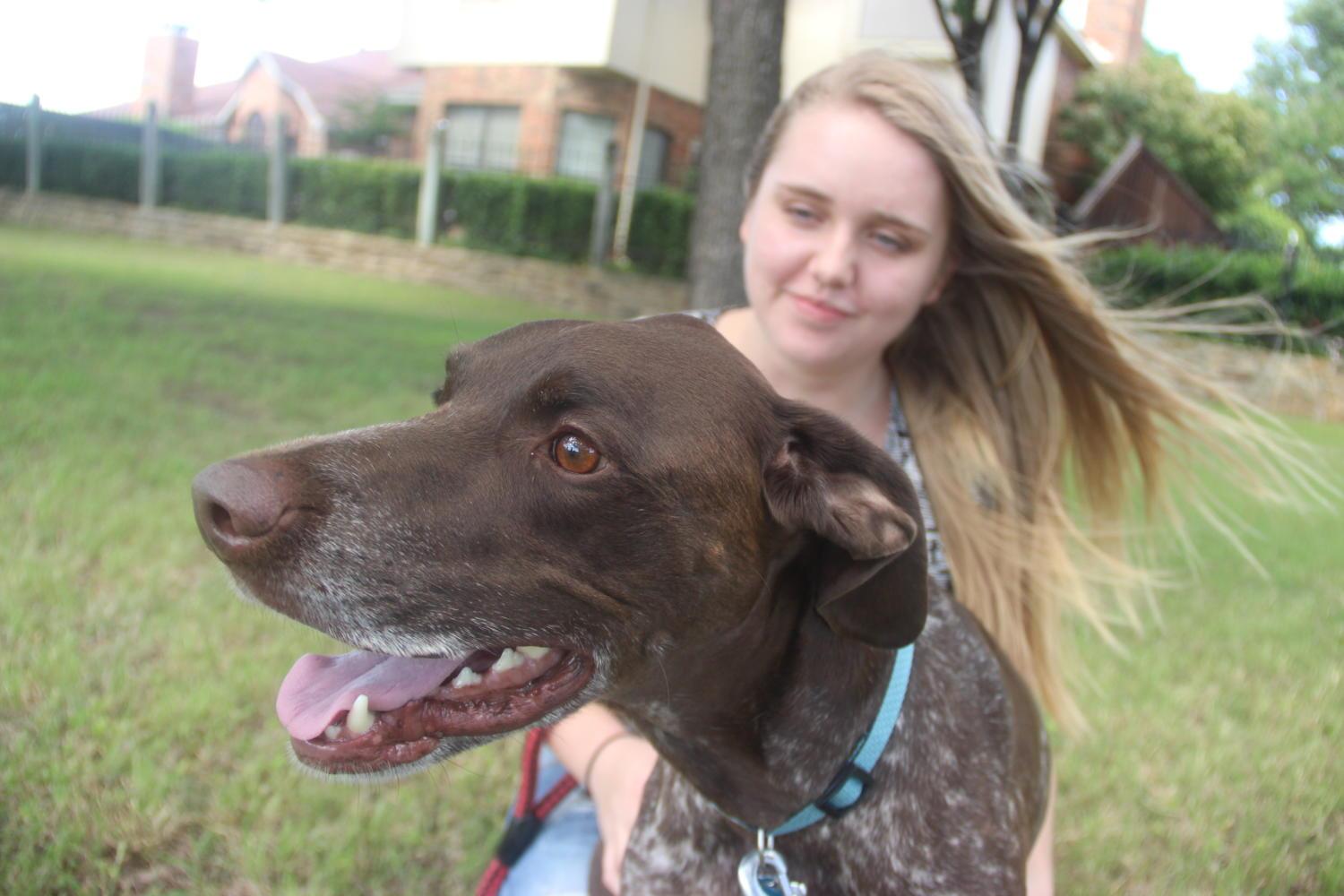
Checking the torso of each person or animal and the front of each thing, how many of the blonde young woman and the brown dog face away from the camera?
0

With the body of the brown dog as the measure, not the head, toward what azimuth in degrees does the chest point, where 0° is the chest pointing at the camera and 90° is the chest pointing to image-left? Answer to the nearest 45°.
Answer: approximately 45°

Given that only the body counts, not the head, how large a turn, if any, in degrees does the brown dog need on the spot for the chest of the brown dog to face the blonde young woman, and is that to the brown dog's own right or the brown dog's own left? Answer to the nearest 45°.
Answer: approximately 180°

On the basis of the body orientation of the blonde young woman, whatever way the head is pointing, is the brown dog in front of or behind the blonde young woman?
in front

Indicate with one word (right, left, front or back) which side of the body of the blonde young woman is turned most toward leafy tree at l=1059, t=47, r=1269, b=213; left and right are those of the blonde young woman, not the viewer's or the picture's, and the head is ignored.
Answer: back

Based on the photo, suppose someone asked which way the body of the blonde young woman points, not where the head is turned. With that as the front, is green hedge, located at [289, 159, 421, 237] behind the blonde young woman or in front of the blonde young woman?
behind

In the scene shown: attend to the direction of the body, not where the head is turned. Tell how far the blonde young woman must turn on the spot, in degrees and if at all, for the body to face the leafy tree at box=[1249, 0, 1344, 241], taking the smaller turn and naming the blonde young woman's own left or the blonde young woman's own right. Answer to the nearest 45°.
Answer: approximately 180°

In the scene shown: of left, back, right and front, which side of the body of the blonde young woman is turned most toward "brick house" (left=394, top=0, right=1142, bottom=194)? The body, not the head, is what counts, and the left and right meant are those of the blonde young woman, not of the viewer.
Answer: back

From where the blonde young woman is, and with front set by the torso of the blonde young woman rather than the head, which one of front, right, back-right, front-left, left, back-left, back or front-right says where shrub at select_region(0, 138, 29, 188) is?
back-right

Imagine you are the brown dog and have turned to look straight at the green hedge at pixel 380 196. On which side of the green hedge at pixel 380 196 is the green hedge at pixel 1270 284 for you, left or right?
right

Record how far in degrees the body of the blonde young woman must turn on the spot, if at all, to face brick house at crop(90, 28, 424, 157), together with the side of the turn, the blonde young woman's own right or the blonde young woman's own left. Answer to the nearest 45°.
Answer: approximately 135° to the blonde young woman's own right

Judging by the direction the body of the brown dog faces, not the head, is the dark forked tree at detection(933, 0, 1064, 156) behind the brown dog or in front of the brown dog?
behind

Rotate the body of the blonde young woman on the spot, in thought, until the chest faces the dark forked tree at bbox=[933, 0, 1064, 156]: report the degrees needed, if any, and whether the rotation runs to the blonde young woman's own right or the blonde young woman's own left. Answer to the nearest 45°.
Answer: approximately 180°
